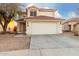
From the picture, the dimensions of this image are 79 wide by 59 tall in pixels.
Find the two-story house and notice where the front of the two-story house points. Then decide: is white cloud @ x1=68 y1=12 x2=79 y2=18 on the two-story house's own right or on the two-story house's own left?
on the two-story house's own left

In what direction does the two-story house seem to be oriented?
toward the camera

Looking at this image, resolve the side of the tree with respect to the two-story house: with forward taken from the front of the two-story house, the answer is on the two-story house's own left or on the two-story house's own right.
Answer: on the two-story house's own right

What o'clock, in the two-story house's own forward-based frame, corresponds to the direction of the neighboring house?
The neighboring house is roughly at 9 o'clock from the two-story house.
